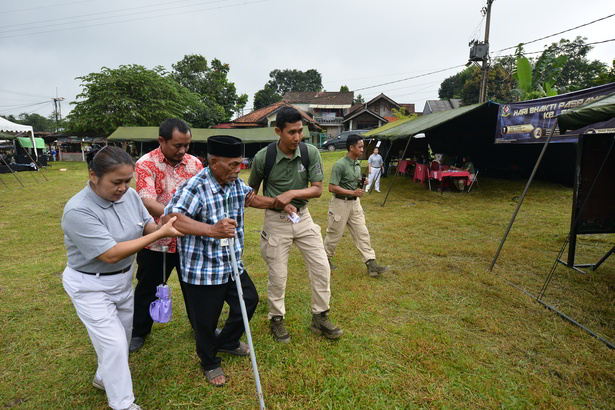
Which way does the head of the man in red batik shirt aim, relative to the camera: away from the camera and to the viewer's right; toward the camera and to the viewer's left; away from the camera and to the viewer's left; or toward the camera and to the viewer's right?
toward the camera and to the viewer's right

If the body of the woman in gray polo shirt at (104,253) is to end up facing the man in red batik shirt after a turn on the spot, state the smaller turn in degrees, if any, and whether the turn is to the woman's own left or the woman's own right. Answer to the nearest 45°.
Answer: approximately 90° to the woman's own left

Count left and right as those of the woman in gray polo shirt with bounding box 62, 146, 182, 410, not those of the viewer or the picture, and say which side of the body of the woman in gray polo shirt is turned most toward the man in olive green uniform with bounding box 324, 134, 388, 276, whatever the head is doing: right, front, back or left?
left

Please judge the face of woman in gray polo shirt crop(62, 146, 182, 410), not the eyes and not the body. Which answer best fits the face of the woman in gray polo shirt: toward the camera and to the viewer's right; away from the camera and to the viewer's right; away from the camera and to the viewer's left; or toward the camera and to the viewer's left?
toward the camera and to the viewer's right

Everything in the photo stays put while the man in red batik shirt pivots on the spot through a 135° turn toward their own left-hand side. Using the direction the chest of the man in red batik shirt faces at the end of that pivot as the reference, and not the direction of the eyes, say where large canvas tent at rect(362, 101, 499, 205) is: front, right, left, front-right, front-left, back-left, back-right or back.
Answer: front-right

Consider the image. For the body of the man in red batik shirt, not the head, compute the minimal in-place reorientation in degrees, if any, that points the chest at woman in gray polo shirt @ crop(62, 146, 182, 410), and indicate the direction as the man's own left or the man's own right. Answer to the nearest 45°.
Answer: approximately 45° to the man's own right

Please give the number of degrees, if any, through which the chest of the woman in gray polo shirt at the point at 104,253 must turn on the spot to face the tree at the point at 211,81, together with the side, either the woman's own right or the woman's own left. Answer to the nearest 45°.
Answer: approximately 135° to the woman's own left

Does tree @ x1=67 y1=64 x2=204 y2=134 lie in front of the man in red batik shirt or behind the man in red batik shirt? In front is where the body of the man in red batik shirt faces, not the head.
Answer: behind

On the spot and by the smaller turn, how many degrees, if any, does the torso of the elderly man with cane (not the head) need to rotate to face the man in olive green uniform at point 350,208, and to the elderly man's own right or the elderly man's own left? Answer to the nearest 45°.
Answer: approximately 90° to the elderly man's own left

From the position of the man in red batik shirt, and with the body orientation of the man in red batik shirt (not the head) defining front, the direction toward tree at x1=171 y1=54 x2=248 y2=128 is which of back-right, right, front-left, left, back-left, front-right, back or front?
back-left

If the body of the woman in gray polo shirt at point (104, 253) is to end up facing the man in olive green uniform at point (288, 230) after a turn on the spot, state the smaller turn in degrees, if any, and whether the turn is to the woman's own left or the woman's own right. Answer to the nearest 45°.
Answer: approximately 45° to the woman's own left

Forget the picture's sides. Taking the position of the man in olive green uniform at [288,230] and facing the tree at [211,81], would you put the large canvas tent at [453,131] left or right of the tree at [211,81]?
right

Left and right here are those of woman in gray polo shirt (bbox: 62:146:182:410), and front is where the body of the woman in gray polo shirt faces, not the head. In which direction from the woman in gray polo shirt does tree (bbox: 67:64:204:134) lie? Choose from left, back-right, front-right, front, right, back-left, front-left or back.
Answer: back-left
